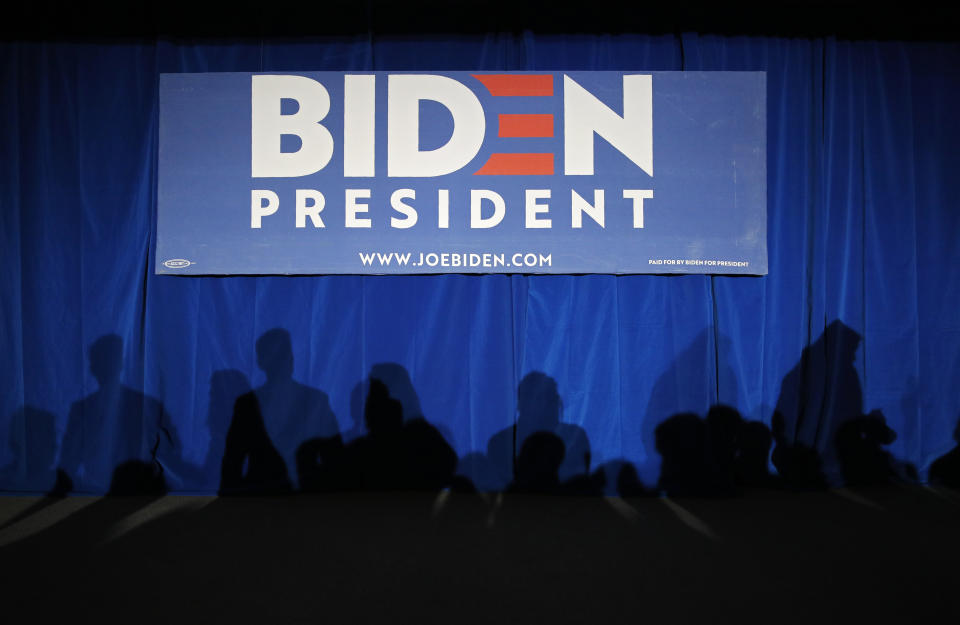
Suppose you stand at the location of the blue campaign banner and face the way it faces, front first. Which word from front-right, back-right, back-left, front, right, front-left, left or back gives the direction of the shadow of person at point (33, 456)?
right

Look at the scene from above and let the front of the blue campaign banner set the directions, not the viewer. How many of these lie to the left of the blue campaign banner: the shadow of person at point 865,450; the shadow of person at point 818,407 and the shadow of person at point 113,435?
2

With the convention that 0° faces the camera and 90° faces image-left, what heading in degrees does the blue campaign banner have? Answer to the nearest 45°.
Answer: approximately 0°

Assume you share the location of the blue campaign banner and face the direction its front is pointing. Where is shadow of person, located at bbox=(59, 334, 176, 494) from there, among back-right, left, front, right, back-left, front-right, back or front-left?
right

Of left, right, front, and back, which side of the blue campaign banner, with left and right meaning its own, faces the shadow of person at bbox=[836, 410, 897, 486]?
left

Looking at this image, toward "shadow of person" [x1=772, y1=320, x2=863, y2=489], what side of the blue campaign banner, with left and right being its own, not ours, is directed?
left

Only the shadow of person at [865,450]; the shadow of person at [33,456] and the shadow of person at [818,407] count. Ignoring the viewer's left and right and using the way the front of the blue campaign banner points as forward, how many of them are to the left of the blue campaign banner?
2

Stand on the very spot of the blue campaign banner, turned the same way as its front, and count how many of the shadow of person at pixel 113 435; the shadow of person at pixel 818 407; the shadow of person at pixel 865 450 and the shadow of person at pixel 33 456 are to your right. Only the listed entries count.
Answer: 2
